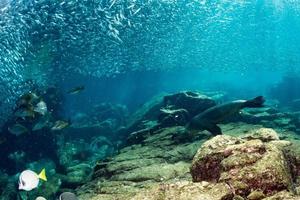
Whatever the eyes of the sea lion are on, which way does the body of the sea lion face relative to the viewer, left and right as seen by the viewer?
facing to the left of the viewer

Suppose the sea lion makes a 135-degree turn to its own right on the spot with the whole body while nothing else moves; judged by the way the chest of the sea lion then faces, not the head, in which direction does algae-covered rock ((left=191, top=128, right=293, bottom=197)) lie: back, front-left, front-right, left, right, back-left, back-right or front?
back-right

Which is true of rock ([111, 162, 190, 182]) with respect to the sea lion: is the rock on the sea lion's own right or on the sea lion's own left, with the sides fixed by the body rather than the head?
on the sea lion's own left
